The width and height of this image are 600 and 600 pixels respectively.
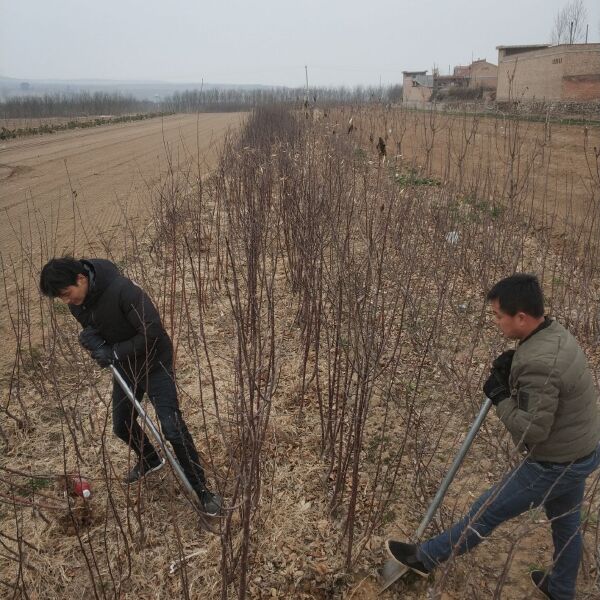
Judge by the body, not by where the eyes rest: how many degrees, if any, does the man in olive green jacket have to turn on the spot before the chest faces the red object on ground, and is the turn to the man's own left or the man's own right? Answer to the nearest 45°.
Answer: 0° — they already face it

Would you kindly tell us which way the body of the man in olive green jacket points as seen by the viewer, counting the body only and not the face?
to the viewer's left

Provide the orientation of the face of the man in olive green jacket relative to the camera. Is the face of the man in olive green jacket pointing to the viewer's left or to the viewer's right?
to the viewer's left
